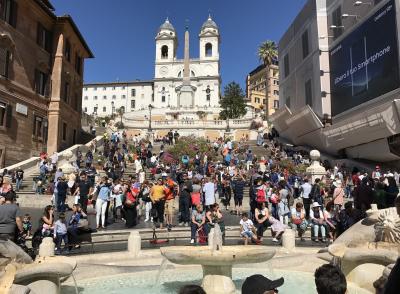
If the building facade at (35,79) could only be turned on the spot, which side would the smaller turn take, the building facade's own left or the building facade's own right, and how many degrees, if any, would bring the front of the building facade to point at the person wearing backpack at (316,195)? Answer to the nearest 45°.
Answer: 0° — it already faces them

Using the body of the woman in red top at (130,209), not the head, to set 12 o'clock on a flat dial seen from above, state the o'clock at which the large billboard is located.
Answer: The large billboard is roughly at 8 o'clock from the woman in red top.

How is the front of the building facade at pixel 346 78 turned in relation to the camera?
facing the viewer and to the left of the viewer

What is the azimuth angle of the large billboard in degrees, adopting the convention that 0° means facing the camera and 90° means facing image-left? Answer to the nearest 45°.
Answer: approximately 45°

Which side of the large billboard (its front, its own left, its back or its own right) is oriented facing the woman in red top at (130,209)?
front

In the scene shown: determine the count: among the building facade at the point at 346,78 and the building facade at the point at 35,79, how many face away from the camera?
0

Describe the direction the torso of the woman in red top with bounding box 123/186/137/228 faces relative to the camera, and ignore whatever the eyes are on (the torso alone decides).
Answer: toward the camera

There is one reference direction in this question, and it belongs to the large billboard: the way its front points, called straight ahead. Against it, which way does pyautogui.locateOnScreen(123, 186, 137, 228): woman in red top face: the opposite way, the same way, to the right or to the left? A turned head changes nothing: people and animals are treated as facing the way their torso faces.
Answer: to the left

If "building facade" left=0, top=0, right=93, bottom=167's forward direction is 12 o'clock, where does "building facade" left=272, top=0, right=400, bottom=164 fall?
"building facade" left=272, top=0, right=400, bottom=164 is roughly at 11 o'clock from "building facade" left=0, top=0, right=93, bottom=167.

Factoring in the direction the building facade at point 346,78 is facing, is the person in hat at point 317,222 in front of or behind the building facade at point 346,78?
in front

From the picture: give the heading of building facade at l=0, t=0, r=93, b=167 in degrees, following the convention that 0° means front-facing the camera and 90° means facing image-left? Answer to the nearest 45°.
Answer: approximately 315°

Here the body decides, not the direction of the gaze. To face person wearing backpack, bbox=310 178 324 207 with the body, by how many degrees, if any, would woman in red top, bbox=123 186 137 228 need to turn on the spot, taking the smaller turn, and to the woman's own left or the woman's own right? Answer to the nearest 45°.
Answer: approximately 90° to the woman's own left

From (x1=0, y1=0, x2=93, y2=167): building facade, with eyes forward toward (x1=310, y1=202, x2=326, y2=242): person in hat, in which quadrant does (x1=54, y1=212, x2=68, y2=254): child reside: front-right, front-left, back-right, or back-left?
front-right

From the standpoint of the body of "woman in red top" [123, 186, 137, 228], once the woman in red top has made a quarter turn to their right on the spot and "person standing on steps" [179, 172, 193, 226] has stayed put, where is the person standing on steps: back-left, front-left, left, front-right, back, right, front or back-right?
back

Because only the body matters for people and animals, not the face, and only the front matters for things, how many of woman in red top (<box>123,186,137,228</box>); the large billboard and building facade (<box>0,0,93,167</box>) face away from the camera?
0

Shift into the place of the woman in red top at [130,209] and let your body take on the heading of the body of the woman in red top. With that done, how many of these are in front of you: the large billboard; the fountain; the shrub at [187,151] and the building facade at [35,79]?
1
